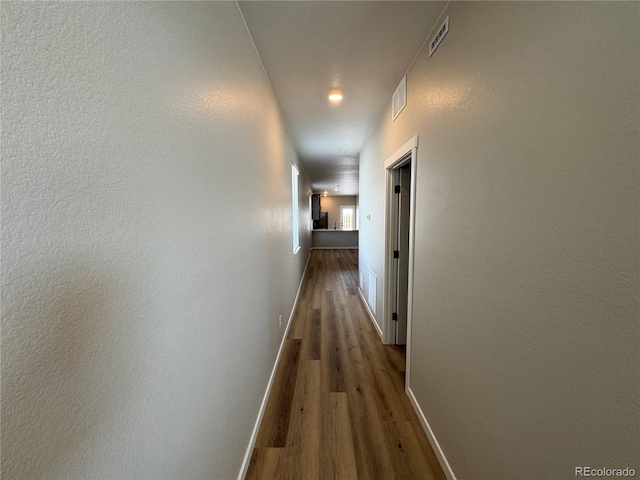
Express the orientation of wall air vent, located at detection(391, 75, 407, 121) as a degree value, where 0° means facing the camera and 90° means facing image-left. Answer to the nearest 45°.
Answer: approximately 90°

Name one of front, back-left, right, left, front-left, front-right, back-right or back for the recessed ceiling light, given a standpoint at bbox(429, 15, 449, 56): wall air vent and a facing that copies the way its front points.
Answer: front-right

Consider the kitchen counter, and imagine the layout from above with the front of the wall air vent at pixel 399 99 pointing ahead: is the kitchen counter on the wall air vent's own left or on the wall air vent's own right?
on the wall air vent's own right

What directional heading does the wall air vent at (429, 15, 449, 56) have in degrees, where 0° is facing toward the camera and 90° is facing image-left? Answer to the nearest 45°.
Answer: approximately 90°

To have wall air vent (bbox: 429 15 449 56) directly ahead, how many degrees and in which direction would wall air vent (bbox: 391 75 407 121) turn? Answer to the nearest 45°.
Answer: approximately 90° to its left

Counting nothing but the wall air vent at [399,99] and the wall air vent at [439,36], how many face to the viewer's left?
2

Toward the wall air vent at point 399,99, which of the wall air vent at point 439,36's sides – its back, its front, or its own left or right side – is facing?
right
